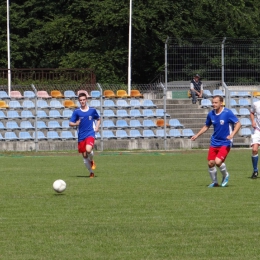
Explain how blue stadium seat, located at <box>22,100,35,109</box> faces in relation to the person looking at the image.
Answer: facing the viewer and to the right of the viewer

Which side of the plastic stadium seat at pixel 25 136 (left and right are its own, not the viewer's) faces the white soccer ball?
front

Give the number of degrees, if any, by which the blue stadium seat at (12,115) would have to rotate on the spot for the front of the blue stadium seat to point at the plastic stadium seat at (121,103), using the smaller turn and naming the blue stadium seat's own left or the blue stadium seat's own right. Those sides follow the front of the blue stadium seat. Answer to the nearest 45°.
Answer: approximately 90° to the blue stadium seat's own left

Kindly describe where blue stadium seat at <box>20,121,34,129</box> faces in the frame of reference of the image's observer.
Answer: facing the viewer

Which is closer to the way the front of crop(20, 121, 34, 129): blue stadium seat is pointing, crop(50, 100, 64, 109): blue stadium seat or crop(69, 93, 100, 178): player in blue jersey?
the player in blue jersey

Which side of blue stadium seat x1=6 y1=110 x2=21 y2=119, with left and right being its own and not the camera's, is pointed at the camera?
front

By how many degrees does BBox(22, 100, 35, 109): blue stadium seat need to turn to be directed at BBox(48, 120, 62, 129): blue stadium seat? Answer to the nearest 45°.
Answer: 0° — it already faces it

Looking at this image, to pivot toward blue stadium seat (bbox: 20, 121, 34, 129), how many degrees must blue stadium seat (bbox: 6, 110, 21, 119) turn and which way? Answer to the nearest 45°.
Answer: approximately 45° to its left

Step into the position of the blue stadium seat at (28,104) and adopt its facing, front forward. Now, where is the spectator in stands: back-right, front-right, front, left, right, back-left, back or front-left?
front-left

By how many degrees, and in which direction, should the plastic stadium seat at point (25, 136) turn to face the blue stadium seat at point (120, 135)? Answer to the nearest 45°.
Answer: approximately 90° to its left

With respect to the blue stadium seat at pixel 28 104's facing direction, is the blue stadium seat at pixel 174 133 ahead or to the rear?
ahead

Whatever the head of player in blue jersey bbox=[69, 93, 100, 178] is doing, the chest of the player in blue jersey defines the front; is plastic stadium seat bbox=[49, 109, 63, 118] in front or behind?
behind

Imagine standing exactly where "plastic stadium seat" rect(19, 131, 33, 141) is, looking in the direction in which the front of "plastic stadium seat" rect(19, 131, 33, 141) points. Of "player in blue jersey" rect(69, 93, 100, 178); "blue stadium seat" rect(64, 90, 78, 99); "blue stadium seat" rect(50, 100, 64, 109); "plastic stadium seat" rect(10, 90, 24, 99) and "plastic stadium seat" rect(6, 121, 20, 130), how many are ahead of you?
1

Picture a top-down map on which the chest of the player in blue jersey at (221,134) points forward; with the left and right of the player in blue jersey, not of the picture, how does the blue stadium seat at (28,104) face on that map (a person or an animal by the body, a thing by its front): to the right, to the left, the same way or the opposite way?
to the left

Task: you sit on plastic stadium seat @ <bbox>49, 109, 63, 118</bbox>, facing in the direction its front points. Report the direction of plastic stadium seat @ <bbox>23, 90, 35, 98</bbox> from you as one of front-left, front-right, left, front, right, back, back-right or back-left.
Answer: back
